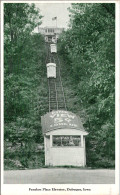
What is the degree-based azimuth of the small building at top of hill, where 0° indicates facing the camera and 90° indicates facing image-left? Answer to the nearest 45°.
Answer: approximately 0°

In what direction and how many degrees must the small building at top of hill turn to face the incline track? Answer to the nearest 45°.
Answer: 0° — it already faces it

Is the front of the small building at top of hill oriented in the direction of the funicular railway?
yes

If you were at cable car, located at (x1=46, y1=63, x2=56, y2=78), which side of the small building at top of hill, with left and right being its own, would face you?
front
